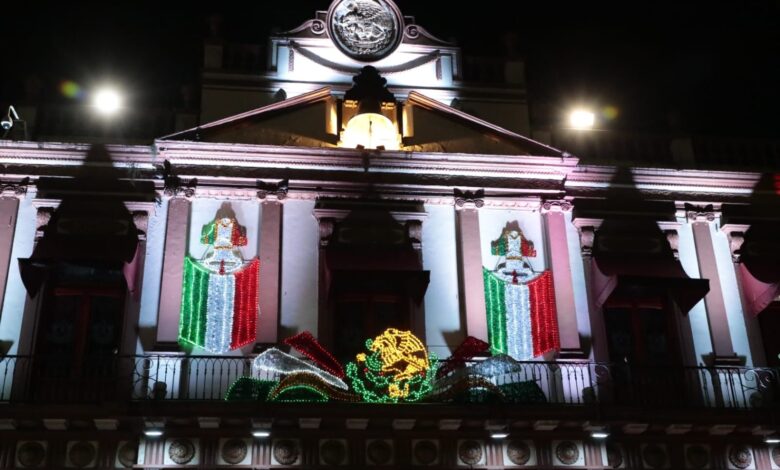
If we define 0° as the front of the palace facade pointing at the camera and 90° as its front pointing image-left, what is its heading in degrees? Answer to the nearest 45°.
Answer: approximately 0°
